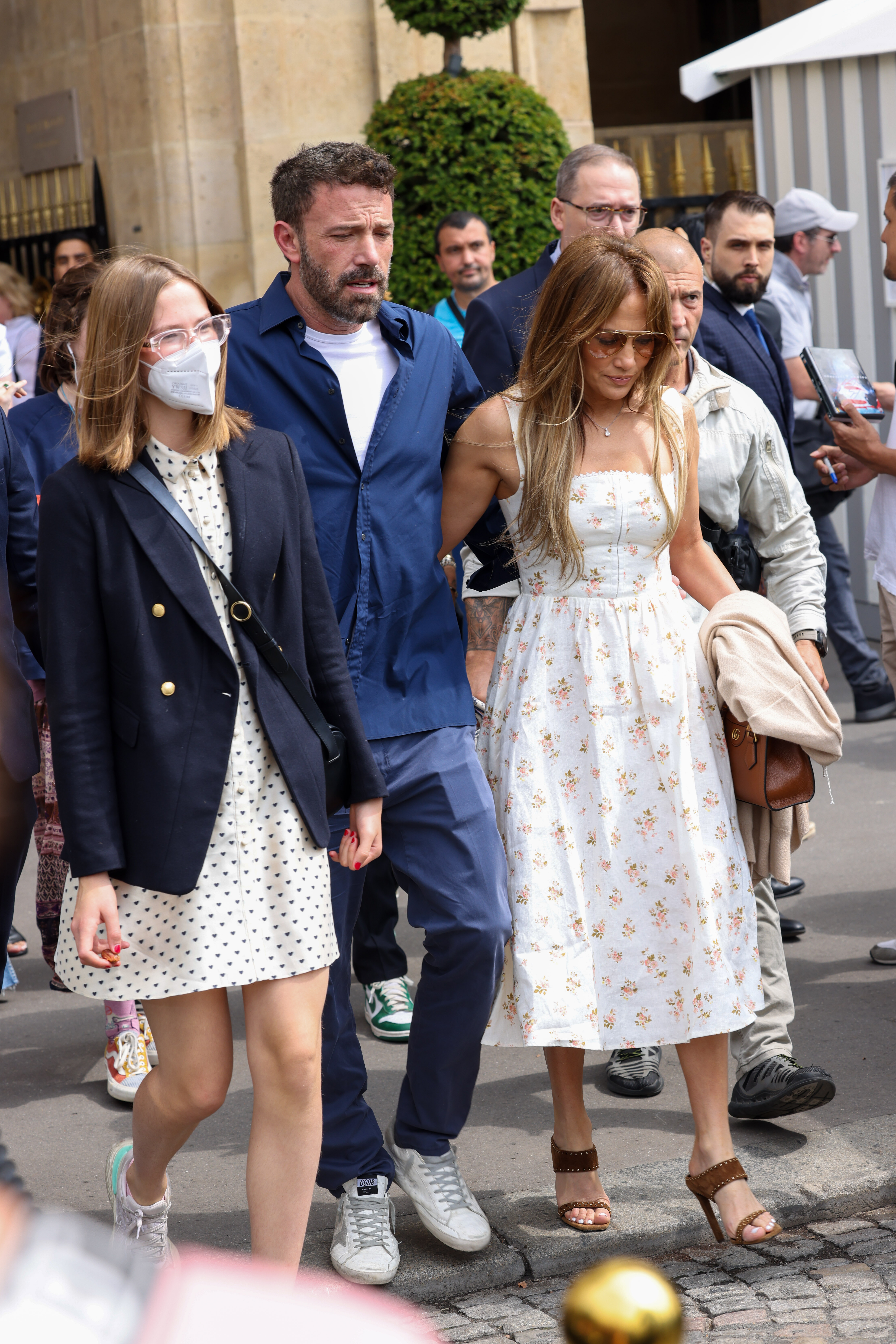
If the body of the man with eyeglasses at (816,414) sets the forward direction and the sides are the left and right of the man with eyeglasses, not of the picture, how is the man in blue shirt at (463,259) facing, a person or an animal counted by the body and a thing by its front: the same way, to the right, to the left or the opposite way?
to the right

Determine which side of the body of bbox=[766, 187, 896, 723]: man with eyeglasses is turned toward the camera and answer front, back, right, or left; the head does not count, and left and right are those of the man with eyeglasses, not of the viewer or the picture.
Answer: right

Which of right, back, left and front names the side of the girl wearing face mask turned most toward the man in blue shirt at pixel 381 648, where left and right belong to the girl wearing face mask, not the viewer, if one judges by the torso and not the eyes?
left

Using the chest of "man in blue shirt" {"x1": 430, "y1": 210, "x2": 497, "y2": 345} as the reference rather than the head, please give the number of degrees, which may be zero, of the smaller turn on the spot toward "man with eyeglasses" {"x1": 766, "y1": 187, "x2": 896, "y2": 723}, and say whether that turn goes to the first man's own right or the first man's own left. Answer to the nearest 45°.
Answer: approximately 90° to the first man's own left

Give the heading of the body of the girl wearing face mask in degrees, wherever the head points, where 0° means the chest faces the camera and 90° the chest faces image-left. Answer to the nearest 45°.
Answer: approximately 315°

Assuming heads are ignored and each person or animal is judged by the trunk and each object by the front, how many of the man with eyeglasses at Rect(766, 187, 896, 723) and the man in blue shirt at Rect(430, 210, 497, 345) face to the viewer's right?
1

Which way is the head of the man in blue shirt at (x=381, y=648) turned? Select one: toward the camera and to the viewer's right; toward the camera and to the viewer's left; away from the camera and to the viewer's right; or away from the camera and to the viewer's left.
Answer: toward the camera and to the viewer's right

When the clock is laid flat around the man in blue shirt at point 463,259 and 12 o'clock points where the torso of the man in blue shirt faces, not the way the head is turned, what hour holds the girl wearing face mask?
The girl wearing face mask is roughly at 12 o'clock from the man in blue shirt.
